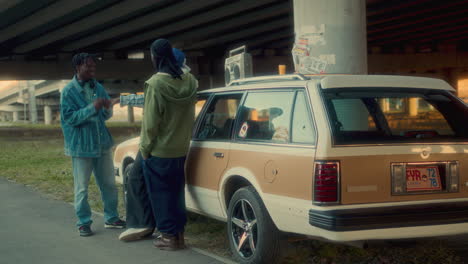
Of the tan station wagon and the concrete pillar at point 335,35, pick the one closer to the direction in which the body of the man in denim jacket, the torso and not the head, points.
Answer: the tan station wagon

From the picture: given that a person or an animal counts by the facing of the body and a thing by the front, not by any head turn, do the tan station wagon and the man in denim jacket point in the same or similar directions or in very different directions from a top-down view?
very different directions

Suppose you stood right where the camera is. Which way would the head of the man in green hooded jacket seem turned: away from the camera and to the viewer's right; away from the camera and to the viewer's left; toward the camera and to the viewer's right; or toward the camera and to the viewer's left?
away from the camera and to the viewer's left

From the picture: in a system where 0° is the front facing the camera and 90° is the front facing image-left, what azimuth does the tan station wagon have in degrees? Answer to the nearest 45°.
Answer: approximately 135°

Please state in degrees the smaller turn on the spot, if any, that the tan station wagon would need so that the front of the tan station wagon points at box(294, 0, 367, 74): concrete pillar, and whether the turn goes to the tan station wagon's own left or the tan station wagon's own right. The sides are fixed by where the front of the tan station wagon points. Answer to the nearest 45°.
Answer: approximately 45° to the tan station wagon's own right
